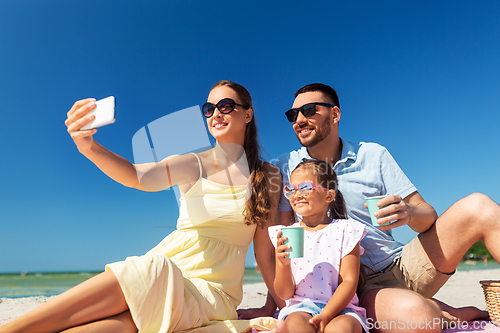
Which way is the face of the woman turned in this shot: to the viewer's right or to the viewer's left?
to the viewer's left

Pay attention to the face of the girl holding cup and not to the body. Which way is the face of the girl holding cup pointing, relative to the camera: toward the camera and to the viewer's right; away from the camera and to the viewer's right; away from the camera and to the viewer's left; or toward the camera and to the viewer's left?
toward the camera and to the viewer's left

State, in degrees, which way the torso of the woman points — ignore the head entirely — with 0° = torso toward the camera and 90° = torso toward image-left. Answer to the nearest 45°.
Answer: approximately 45°

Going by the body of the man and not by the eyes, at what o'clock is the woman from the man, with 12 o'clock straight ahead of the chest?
The woman is roughly at 2 o'clock from the man.

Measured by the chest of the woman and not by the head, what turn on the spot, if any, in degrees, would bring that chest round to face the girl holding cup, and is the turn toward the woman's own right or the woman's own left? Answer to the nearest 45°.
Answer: approximately 90° to the woman's own left

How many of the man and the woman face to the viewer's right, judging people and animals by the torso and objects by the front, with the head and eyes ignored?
0

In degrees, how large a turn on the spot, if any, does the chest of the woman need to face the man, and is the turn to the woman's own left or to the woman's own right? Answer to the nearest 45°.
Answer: approximately 135° to the woman's own left

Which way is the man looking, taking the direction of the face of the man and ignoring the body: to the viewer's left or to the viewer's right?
to the viewer's left

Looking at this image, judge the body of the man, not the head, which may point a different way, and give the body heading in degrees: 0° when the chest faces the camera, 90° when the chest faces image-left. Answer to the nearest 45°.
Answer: approximately 0°
